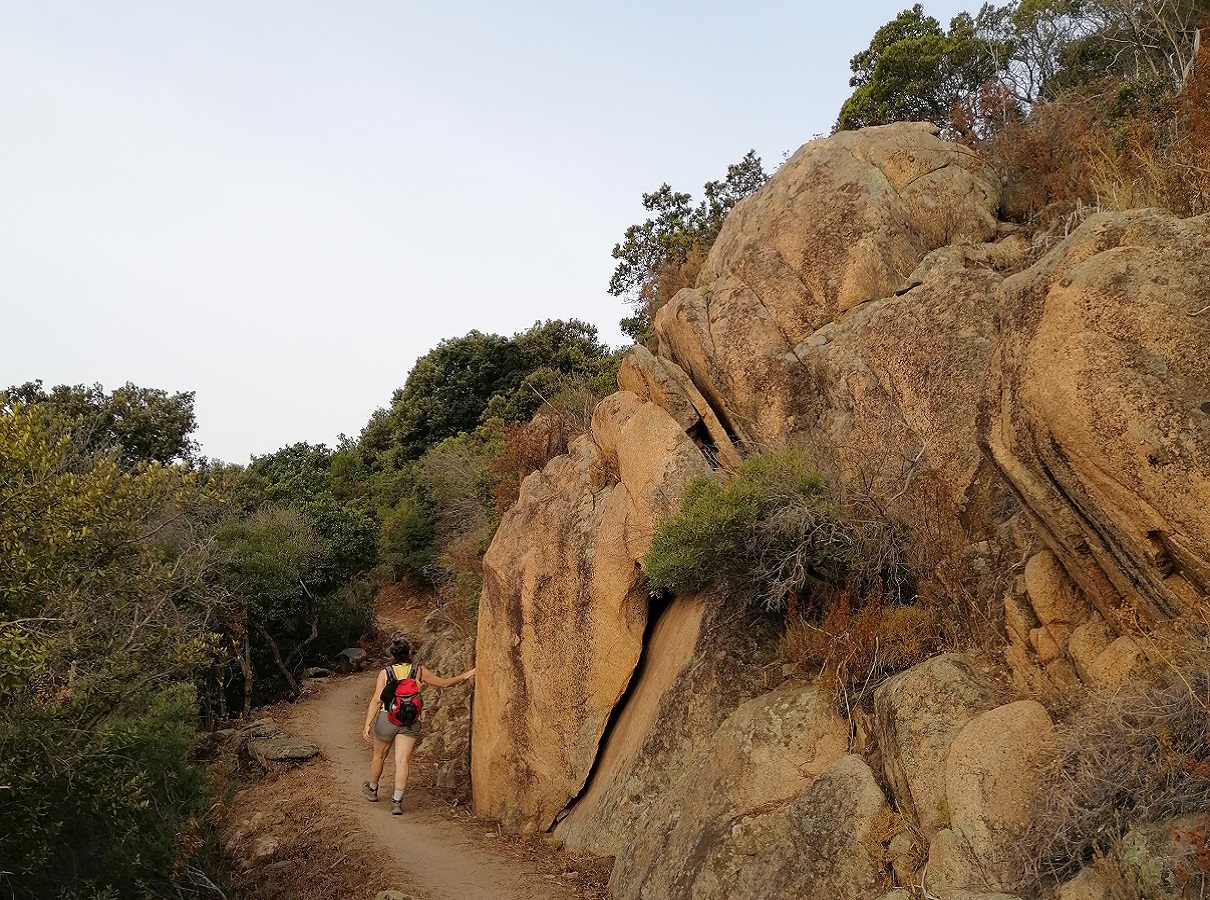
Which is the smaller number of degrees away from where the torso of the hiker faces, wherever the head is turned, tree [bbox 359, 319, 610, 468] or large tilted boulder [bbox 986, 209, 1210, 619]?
the tree

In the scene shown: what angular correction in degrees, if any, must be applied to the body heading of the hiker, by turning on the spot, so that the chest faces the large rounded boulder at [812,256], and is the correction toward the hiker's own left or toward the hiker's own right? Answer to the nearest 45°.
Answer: approximately 90° to the hiker's own right

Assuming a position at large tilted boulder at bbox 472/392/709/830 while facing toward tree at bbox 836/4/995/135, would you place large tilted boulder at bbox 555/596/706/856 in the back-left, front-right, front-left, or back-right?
back-right

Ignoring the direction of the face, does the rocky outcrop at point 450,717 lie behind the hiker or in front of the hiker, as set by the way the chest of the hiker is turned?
in front

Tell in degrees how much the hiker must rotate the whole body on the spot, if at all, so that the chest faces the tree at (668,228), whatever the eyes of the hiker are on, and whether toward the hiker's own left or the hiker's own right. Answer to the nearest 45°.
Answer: approximately 45° to the hiker's own right

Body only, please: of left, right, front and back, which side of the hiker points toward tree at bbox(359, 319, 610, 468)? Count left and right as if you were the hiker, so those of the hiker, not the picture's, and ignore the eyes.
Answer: front

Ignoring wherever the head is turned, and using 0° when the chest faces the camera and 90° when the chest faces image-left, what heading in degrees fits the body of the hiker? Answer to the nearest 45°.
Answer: approximately 180°

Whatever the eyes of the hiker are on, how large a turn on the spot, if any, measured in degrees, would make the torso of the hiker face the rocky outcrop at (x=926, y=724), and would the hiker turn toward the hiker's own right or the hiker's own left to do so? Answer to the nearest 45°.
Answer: approximately 135° to the hiker's own right

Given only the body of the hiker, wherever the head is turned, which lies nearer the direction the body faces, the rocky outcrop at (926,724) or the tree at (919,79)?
the tree

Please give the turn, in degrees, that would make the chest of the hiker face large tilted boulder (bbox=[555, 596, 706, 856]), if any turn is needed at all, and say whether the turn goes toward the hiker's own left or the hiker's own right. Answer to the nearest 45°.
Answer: approximately 135° to the hiker's own right

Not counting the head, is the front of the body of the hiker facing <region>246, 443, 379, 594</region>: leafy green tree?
yes
